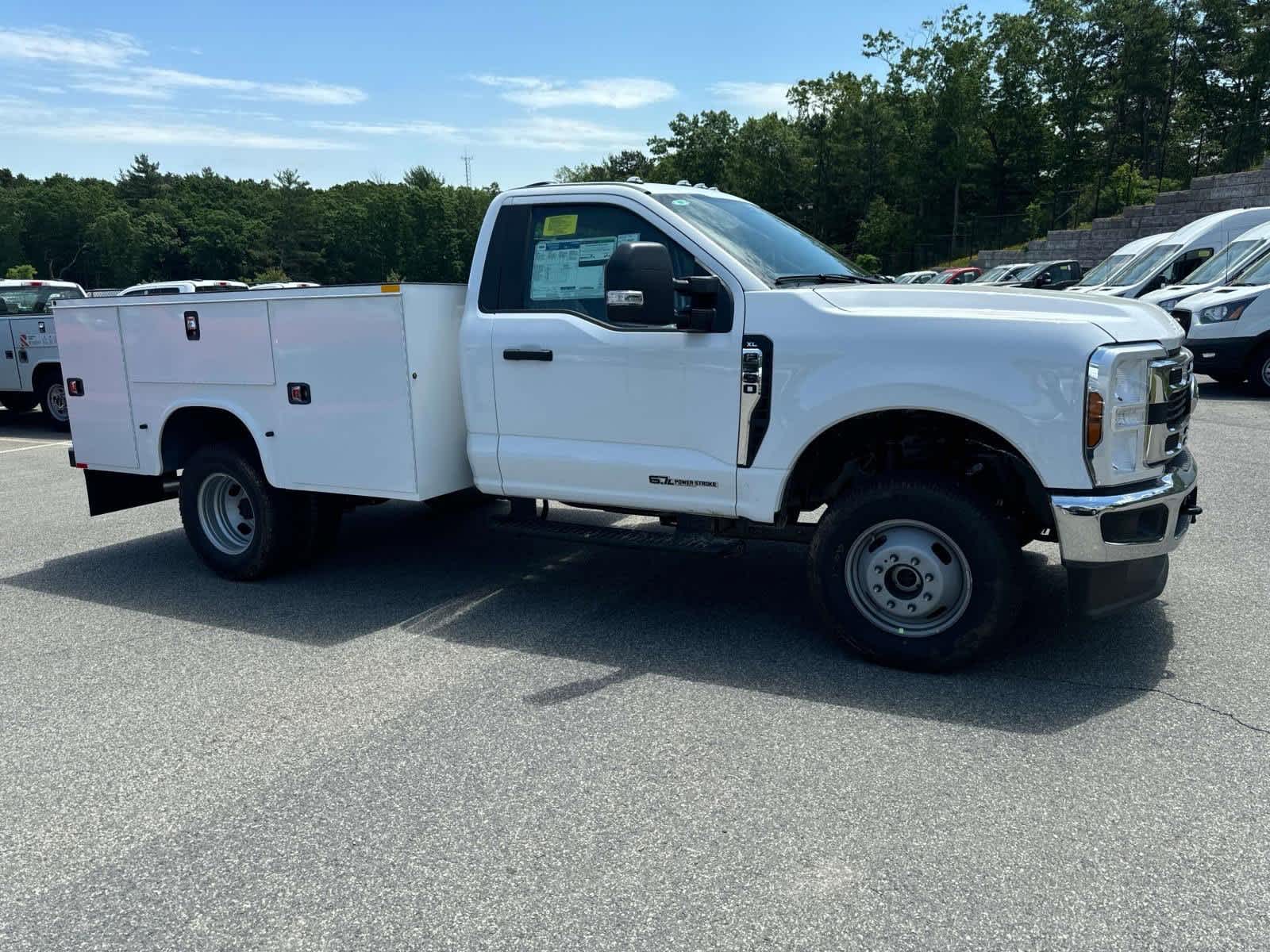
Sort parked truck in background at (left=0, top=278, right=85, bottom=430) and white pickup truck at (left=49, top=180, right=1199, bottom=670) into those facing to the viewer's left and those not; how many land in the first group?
0

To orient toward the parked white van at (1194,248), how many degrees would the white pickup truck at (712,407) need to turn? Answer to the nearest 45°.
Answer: approximately 90° to its left

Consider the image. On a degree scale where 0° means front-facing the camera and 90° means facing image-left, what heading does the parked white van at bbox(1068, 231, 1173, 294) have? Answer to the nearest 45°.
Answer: approximately 45°

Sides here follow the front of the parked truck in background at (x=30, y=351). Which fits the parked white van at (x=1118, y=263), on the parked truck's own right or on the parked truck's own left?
on the parked truck's own right

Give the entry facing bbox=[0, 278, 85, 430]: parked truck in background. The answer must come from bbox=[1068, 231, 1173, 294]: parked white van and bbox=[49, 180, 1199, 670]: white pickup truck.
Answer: the parked white van

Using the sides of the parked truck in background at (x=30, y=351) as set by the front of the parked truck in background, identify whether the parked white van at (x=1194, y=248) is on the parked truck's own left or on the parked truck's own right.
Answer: on the parked truck's own right

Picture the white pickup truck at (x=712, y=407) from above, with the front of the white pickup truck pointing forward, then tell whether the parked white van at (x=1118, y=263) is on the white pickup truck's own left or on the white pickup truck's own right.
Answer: on the white pickup truck's own left

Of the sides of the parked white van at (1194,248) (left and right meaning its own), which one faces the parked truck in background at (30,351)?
front

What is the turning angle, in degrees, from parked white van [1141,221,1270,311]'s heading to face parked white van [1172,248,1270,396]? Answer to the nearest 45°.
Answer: approximately 45° to its left

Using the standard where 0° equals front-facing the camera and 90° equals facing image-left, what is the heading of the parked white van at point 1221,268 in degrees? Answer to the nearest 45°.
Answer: approximately 45°

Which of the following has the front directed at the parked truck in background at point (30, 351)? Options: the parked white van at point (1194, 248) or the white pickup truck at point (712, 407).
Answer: the parked white van

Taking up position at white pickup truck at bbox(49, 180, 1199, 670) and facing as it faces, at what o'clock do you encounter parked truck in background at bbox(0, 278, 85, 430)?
The parked truck in background is roughly at 6 o'clock from the white pickup truck.

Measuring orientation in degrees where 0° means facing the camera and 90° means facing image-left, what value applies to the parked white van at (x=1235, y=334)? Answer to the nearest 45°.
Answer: approximately 45°

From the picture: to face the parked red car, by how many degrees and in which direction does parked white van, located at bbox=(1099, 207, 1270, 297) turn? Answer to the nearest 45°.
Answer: approximately 90° to its right
